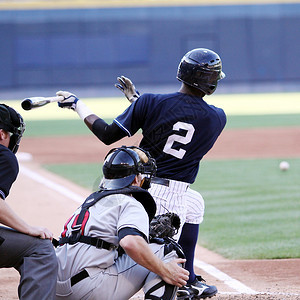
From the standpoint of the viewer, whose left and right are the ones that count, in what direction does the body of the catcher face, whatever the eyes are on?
facing away from the viewer and to the right of the viewer

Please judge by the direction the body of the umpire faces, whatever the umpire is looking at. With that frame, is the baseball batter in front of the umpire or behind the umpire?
in front

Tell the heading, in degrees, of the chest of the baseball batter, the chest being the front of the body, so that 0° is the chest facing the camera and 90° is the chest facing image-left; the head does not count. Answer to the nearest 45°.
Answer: approximately 180°

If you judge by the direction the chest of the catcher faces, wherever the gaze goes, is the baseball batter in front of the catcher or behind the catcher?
in front

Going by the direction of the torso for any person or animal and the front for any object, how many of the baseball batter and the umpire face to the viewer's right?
1

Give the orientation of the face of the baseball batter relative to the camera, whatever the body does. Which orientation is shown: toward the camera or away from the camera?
away from the camera

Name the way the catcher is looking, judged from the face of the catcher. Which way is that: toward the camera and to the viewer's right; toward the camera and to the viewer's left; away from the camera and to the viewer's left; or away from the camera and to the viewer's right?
away from the camera and to the viewer's right

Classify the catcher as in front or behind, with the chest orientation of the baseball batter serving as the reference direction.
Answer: behind

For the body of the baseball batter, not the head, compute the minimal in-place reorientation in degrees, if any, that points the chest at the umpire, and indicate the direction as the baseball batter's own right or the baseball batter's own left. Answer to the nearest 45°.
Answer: approximately 135° to the baseball batter's own left

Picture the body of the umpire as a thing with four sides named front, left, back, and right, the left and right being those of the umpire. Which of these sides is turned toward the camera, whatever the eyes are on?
right

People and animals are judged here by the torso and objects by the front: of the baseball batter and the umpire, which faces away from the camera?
the baseball batter
